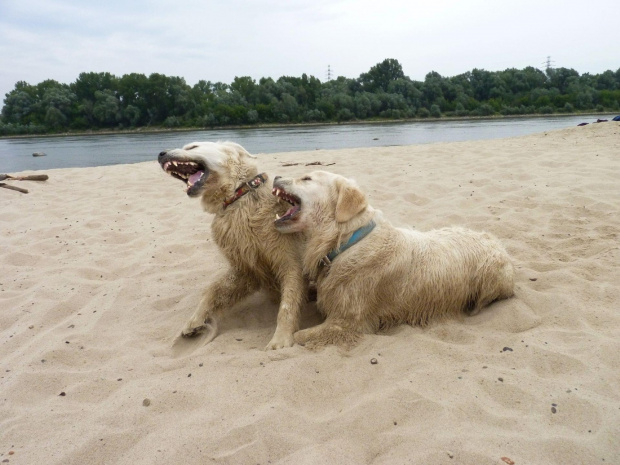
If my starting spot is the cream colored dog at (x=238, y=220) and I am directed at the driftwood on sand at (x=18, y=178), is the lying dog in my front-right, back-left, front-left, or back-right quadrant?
back-right

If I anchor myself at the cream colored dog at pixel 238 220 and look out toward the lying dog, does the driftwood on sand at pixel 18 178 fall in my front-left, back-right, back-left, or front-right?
back-left

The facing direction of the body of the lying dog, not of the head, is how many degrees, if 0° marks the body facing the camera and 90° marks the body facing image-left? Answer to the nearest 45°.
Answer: approximately 90°

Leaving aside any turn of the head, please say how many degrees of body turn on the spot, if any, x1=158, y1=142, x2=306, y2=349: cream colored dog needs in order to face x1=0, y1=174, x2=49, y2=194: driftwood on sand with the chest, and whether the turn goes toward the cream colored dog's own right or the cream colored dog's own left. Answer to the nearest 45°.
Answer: approximately 90° to the cream colored dog's own right

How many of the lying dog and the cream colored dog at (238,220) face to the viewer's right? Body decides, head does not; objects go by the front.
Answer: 0

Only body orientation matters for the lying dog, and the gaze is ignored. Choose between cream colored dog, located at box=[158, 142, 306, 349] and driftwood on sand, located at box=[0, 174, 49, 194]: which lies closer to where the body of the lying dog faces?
the cream colored dog

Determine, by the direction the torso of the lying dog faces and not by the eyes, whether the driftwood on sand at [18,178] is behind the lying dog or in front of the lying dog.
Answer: in front

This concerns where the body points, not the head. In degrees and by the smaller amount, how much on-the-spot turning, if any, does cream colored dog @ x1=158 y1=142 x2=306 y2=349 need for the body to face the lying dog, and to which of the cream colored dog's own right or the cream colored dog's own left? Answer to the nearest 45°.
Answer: approximately 135° to the cream colored dog's own left

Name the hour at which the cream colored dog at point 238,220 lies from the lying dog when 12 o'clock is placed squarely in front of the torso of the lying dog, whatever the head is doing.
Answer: The cream colored dog is roughly at 12 o'clock from the lying dog.

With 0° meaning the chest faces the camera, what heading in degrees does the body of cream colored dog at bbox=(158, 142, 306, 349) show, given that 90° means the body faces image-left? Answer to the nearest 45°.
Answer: approximately 45°
